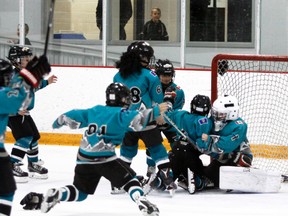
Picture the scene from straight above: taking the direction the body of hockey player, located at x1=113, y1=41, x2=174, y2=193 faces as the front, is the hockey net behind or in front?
in front

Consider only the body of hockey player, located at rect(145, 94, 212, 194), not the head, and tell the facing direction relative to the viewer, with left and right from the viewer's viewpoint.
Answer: facing away from the viewer and to the right of the viewer

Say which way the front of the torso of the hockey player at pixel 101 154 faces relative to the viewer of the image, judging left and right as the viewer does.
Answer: facing away from the viewer and to the right of the viewer

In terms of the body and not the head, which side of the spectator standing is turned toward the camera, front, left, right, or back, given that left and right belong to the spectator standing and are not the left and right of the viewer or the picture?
front

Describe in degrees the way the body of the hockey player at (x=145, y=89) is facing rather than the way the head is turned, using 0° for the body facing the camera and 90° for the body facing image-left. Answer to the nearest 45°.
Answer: approximately 225°

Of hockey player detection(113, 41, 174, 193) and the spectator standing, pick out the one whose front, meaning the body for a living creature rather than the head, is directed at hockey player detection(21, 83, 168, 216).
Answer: the spectator standing

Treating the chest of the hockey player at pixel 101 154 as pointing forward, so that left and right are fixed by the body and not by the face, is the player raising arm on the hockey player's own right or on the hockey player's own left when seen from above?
on the hockey player's own left

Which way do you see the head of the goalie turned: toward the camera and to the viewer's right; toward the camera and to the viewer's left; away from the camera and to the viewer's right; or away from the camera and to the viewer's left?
toward the camera and to the viewer's left

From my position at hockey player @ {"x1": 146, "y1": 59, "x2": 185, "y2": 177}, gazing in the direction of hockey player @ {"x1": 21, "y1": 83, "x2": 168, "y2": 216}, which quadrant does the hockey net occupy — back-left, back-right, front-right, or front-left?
back-left

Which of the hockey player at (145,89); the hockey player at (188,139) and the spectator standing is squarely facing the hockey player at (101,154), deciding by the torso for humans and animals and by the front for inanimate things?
the spectator standing

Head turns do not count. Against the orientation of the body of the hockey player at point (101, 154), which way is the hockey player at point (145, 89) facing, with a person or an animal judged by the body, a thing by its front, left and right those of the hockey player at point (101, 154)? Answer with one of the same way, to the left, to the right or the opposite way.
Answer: the same way

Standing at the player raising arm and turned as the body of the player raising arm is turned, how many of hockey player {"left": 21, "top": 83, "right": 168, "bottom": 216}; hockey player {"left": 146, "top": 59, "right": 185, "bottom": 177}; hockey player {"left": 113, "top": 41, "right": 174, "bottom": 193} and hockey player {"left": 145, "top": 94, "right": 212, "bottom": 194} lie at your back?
0

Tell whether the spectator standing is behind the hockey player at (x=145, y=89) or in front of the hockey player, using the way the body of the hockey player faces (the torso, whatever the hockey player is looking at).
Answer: in front

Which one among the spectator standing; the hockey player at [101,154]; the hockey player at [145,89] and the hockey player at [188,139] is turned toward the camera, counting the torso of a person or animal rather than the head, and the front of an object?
the spectator standing

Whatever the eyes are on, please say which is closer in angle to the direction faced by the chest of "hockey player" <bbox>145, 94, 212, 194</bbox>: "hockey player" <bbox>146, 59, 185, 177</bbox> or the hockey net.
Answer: the hockey net

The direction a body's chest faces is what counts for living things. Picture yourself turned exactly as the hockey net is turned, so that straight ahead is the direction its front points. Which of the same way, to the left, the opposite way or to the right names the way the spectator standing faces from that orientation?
the same way

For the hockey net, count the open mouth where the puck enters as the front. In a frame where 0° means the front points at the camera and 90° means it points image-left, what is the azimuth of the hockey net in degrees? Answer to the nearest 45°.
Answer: approximately 0°

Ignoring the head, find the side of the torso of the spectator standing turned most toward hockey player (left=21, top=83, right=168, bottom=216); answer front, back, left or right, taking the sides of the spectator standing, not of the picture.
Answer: front

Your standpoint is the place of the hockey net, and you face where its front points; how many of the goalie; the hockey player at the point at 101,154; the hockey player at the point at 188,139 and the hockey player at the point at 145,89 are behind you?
0
